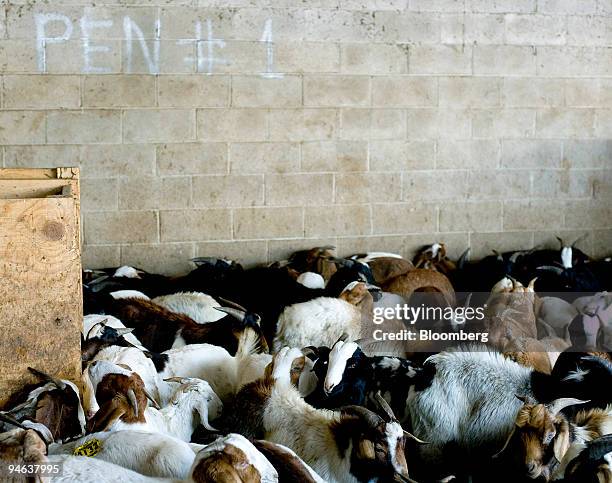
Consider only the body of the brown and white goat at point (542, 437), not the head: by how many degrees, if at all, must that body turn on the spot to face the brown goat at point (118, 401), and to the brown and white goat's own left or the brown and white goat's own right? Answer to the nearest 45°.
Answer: approximately 45° to the brown and white goat's own right

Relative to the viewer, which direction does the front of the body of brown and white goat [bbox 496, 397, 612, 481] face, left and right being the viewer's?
facing the viewer and to the left of the viewer

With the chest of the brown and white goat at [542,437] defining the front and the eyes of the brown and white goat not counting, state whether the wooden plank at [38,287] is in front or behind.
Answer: in front
